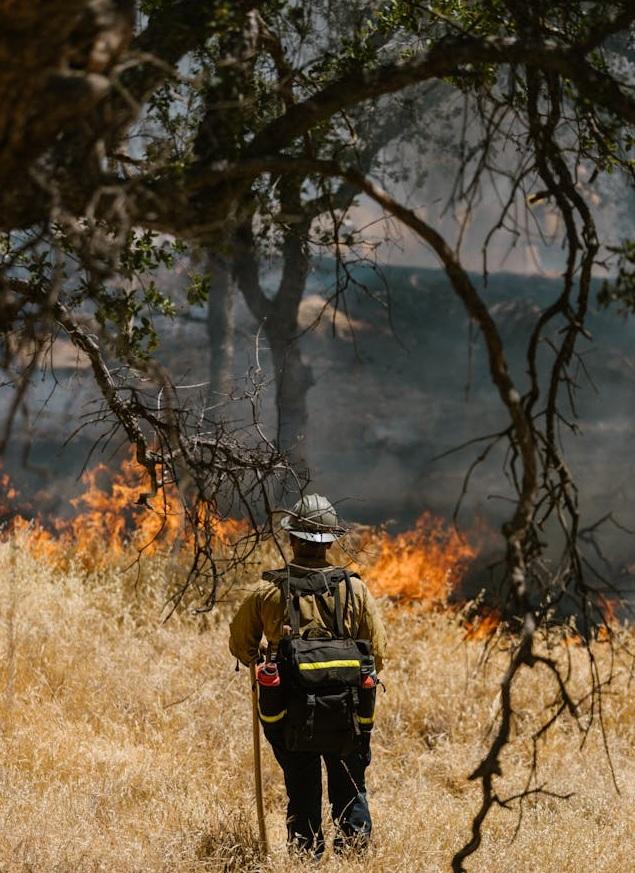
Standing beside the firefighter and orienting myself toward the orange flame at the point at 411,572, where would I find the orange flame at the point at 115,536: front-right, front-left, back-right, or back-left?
front-left

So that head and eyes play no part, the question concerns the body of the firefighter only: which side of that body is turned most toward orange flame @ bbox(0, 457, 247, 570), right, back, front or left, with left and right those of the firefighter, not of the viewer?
front

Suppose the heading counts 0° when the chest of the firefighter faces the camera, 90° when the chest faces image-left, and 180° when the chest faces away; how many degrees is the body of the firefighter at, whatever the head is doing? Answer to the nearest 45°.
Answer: approximately 180°

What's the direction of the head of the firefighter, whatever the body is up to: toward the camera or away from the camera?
away from the camera

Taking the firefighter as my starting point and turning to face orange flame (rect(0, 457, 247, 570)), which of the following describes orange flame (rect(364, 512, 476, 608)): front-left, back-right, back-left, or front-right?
front-right

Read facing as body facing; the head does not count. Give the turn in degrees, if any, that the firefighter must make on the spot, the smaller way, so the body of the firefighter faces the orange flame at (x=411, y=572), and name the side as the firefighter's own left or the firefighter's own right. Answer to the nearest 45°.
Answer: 0° — they already face it
